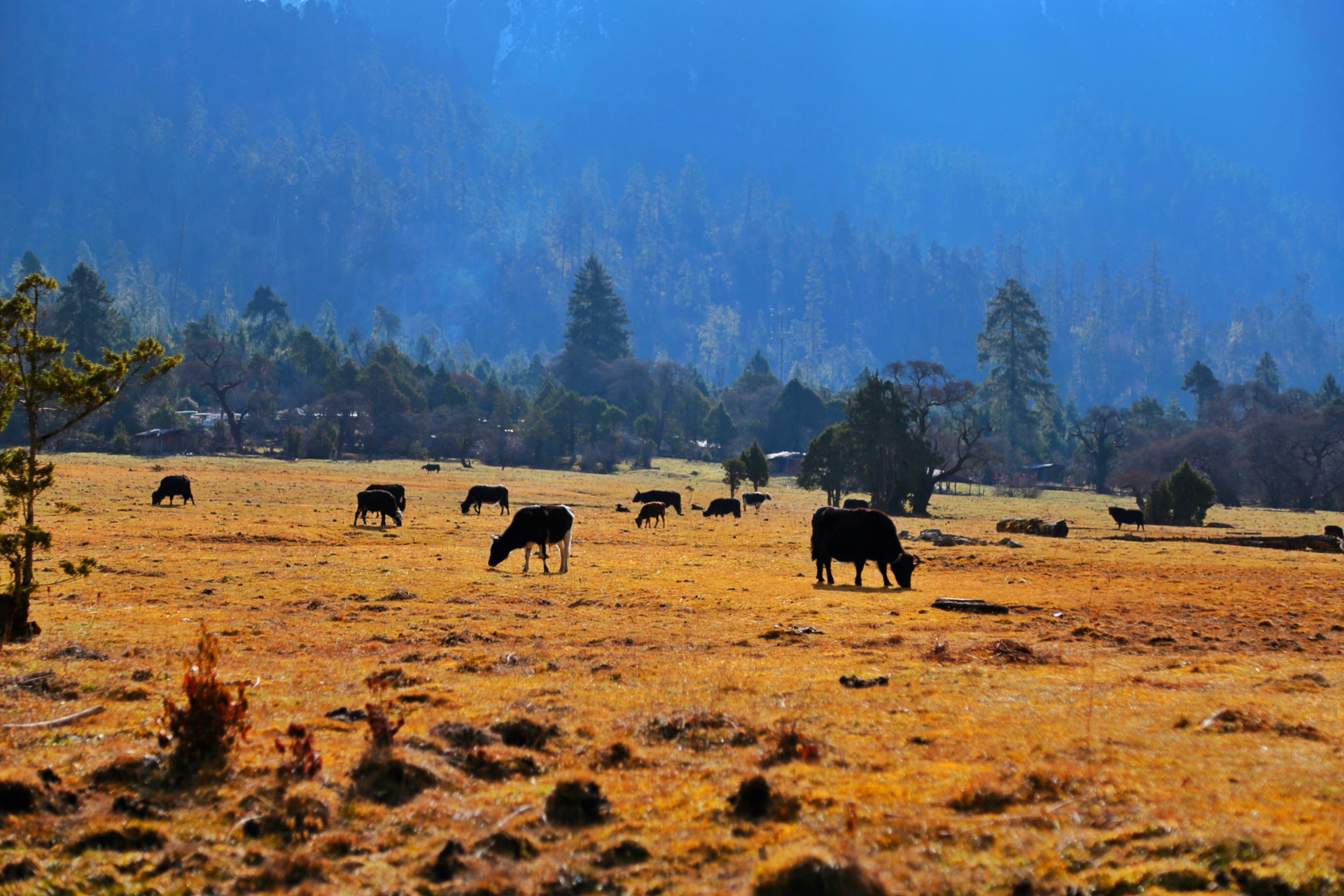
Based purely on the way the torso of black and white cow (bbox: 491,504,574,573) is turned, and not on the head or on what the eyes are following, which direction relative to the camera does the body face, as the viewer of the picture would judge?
to the viewer's left

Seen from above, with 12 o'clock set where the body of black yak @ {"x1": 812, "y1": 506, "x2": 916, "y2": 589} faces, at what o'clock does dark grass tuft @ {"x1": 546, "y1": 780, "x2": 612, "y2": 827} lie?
The dark grass tuft is roughly at 3 o'clock from the black yak.

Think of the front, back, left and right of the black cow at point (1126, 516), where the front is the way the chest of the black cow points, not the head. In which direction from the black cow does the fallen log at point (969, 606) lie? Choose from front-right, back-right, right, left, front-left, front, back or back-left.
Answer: left

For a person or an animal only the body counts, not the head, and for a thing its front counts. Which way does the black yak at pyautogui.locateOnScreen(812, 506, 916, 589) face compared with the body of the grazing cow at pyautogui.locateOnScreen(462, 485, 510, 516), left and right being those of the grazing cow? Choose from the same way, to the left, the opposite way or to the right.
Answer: the opposite way

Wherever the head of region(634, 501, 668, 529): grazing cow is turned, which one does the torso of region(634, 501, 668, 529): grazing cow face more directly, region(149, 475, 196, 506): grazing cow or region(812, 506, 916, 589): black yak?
the grazing cow

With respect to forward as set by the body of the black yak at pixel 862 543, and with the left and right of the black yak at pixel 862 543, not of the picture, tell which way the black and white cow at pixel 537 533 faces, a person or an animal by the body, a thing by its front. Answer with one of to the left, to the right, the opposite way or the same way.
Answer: the opposite way

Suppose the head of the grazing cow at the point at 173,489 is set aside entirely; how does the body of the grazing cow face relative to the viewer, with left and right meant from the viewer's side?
facing to the left of the viewer

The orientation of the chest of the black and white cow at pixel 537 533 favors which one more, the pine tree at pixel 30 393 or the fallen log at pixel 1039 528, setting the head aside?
the pine tree

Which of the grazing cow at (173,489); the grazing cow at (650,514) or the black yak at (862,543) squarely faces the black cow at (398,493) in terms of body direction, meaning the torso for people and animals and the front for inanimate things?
the grazing cow at (650,514)

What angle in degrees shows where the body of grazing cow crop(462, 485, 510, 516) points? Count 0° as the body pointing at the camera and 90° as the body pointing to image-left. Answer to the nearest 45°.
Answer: approximately 90°

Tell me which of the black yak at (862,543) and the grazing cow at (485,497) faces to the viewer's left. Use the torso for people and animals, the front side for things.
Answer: the grazing cow

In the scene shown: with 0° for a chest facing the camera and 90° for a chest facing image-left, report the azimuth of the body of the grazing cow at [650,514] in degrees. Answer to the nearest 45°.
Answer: approximately 90°

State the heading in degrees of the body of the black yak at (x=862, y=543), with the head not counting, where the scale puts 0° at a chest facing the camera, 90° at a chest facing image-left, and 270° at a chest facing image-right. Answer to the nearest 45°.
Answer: approximately 270°

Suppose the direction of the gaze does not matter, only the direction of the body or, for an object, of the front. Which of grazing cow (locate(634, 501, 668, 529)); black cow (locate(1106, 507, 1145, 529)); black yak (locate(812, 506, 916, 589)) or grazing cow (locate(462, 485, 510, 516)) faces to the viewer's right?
the black yak
